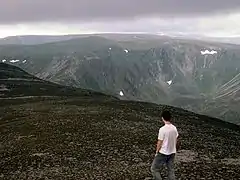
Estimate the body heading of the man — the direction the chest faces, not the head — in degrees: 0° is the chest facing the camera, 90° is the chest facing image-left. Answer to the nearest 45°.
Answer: approximately 135°
